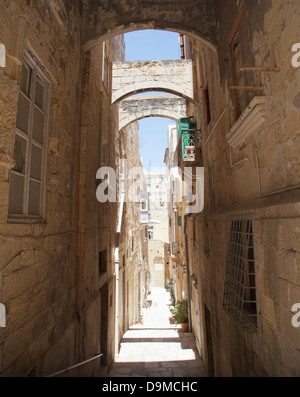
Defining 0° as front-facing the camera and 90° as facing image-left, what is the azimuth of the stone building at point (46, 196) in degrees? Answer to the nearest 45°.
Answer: approximately 270°

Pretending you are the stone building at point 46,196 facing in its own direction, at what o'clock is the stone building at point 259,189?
the stone building at point 259,189 is roughly at 1 o'clock from the stone building at point 46,196.

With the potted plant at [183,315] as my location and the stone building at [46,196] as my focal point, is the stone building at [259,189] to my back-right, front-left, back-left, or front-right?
front-left

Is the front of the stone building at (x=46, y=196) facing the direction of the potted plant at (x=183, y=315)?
no
